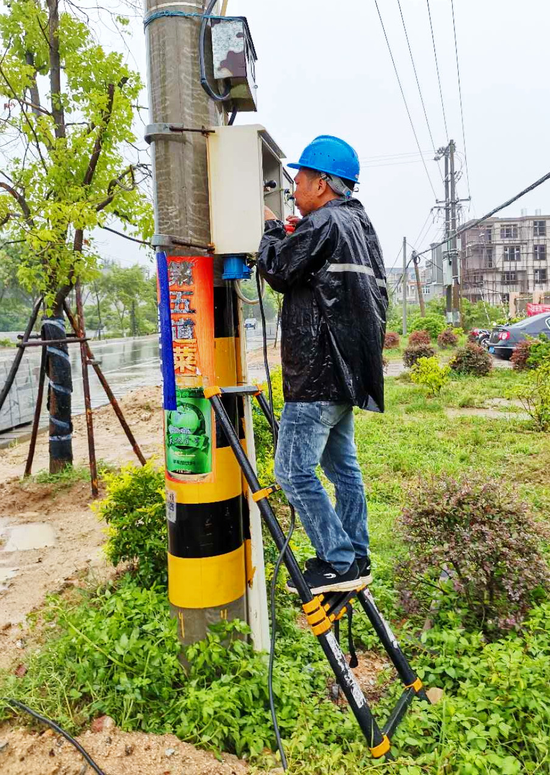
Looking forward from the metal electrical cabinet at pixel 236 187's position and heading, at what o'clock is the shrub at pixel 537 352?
The shrub is roughly at 10 o'clock from the metal electrical cabinet.

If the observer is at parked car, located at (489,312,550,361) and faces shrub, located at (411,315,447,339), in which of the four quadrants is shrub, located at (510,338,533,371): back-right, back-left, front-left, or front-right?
back-left

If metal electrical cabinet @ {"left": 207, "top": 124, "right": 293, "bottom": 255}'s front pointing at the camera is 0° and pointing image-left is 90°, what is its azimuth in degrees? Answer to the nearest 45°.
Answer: approximately 270°

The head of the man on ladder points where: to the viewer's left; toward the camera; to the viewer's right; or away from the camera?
to the viewer's left

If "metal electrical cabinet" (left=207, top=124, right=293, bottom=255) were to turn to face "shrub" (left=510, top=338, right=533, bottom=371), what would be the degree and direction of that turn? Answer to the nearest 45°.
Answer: approximately 45° to its left

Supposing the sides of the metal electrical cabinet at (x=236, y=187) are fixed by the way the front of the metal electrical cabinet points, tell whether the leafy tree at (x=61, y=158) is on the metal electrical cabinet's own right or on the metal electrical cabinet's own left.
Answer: on the metal electrical cabinet's own left

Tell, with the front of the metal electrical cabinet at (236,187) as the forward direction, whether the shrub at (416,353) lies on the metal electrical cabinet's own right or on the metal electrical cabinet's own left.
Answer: on the metal electrical cabinet's own left

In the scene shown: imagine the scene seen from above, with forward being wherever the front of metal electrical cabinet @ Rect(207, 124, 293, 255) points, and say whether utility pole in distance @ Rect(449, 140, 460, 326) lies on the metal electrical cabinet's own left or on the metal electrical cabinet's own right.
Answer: on the metal electrical cabinet's own left
